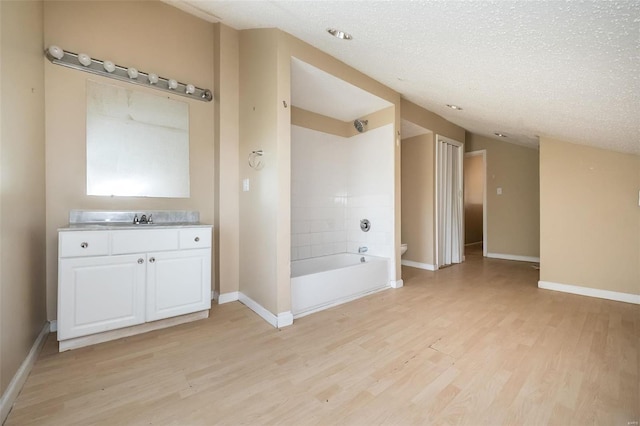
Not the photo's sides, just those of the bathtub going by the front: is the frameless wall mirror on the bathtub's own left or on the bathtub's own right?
on the bathtub's own right

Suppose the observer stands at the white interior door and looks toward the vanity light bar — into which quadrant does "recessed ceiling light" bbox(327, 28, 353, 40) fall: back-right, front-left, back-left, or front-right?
front-left

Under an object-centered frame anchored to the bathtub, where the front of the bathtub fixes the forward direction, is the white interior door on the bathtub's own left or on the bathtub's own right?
on the bathtub's own left

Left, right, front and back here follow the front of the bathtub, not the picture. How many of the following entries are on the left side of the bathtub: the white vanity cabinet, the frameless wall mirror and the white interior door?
1

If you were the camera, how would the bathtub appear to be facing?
facing the viewer and to the right of the viewer

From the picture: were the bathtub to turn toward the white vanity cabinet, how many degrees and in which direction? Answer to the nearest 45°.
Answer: approximately 90° to its right
